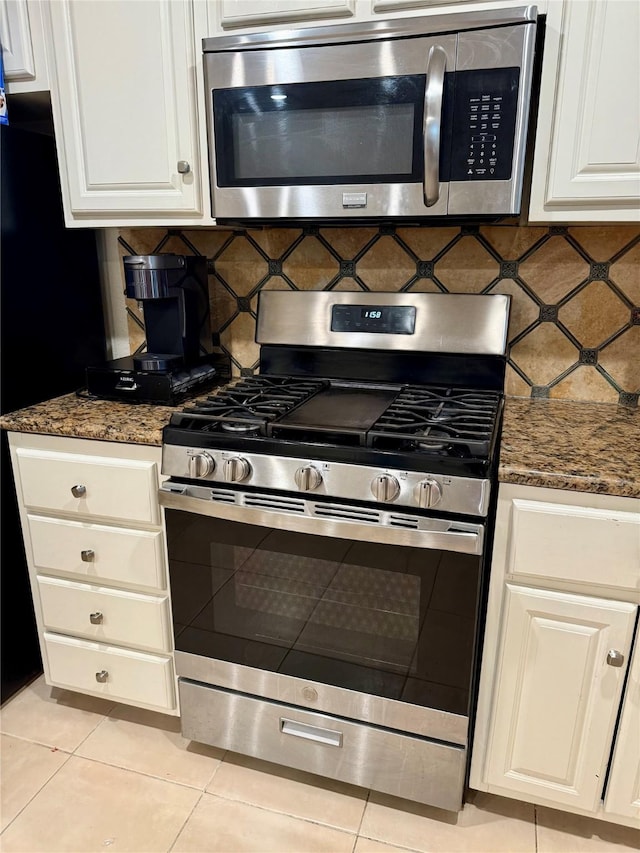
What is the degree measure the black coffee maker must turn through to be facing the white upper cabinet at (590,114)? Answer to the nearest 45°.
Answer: approximately 90° to its left

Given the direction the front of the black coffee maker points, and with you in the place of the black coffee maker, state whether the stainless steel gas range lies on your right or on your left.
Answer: on your left

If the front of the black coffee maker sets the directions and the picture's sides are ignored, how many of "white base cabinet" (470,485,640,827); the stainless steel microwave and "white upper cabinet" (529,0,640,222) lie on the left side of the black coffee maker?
3

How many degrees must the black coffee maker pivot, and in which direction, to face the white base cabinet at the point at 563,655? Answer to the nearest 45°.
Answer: approximately 90° to its left

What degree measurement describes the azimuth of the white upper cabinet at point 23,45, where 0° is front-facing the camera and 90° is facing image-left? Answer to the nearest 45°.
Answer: approximately 0°

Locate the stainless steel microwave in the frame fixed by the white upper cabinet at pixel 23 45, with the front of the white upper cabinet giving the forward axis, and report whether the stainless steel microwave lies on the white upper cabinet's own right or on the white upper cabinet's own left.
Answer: on the white upper cabinet's own left
